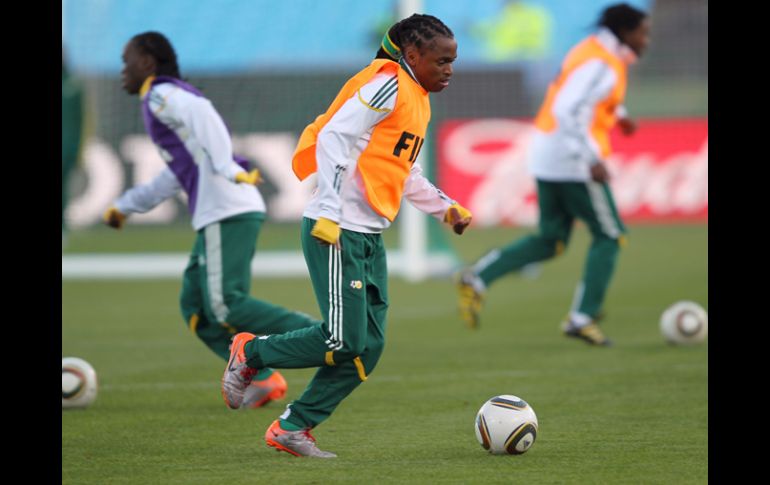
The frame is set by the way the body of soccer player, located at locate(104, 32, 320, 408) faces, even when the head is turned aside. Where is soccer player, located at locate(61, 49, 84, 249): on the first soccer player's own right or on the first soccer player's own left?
on the first soccer player's own right

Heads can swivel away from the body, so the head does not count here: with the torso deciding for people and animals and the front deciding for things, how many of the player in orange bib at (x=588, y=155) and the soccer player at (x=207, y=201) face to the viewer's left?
1

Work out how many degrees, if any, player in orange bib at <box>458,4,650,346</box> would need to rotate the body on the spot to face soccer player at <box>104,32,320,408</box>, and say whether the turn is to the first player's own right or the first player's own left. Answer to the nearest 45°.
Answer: approximately 135° to the first player's own right

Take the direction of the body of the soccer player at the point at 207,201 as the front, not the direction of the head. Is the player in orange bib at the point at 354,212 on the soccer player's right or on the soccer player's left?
on the soccer player's left

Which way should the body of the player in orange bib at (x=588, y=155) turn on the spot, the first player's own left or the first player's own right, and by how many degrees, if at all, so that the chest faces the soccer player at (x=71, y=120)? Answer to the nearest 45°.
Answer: approximately 135° to the first player's own left

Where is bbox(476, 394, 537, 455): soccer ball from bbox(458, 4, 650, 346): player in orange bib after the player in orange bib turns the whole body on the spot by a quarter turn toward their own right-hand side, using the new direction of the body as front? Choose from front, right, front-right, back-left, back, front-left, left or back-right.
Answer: front

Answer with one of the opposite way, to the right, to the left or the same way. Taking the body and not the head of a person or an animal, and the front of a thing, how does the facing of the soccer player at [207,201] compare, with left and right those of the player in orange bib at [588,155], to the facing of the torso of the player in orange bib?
the opposite way

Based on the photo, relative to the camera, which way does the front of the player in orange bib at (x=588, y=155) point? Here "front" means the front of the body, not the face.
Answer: to the viewer's right
